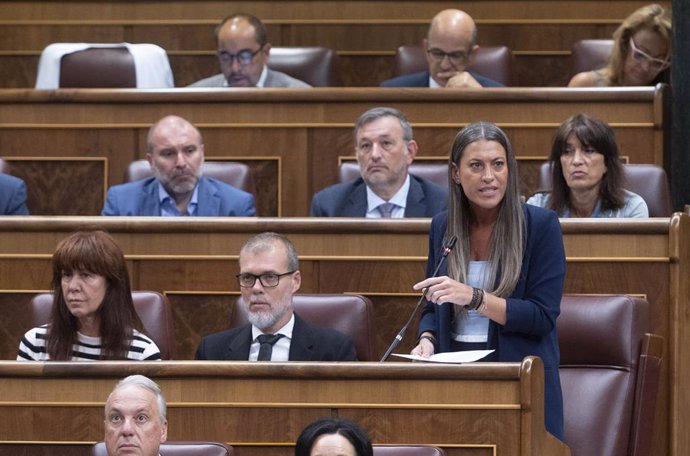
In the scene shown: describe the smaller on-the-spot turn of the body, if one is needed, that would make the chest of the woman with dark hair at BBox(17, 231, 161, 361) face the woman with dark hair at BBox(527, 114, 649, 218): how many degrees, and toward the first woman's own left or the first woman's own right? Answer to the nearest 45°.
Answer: approximately 135° to the first woman's own left

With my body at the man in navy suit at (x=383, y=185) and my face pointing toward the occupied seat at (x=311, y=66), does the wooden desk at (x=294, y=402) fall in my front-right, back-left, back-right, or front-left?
back-left

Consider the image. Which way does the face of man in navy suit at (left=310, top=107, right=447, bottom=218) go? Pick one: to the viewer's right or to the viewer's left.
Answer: to the viewer's left

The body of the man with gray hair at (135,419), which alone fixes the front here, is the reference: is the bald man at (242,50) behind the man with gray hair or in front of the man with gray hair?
behind

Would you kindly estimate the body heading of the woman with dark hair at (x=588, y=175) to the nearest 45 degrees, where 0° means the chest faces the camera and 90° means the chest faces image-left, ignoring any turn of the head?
approximately 45°

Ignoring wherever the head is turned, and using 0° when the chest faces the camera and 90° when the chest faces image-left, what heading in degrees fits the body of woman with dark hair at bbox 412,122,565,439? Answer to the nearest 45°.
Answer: approximately 45°
